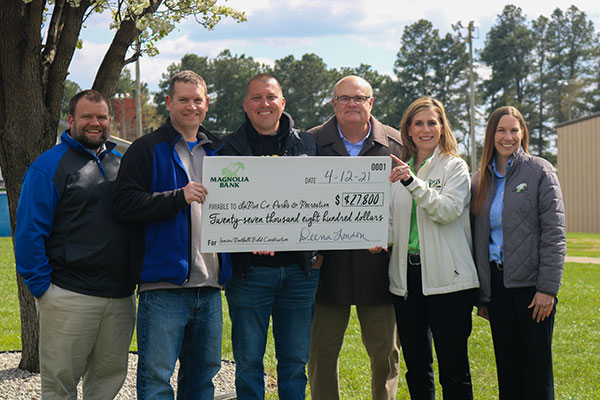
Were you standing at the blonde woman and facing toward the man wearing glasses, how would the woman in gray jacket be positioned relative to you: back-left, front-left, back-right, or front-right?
back-right

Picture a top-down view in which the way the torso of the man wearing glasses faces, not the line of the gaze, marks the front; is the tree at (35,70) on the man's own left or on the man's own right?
on the man's own right

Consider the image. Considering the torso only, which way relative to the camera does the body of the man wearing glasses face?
toward the camera

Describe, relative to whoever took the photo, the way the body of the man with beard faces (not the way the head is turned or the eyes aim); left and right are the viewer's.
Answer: facing the viewer and to the right of the viewer

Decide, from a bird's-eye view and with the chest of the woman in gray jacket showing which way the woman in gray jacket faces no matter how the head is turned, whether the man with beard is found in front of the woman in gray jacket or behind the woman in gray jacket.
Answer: in front

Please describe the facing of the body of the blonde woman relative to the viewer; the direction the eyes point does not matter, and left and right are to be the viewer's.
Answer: facing the viewer and to the left of the viewer

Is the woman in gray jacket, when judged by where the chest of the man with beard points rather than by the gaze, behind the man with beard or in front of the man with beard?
in front

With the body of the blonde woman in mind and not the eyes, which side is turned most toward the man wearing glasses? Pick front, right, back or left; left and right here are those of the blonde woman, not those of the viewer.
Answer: right

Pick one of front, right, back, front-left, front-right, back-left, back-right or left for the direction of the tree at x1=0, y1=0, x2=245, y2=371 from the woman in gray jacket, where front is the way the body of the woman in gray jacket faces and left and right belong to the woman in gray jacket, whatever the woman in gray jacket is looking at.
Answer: front-right

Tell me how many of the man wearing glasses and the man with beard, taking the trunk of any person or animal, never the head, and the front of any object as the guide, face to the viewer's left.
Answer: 0

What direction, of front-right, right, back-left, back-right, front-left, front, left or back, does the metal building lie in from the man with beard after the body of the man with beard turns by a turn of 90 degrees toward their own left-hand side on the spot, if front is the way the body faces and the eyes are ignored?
front

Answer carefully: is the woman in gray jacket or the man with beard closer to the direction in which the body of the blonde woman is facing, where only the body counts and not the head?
the man with beard
